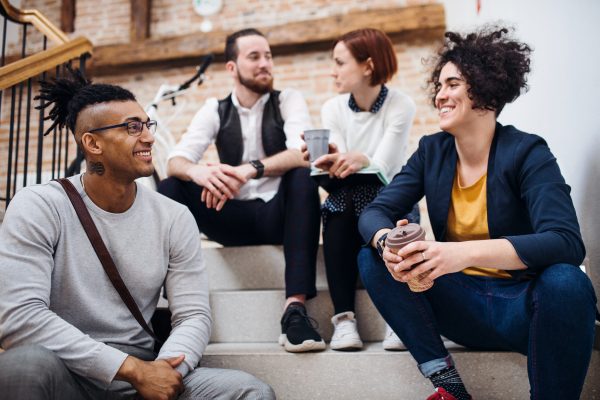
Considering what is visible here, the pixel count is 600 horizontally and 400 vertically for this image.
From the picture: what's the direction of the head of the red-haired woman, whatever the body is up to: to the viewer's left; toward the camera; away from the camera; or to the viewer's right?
to the viewer's left

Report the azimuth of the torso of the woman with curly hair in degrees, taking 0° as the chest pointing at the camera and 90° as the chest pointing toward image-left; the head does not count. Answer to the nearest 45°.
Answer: approximately 45°

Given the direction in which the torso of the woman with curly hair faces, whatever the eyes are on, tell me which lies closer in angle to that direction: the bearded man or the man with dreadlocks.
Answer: the man with dreadlocks

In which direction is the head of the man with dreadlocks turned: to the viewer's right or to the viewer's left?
to the viewer's right

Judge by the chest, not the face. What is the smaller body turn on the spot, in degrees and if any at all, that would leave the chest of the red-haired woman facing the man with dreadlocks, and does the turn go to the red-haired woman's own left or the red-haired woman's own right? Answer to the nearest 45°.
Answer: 0° — they already face them

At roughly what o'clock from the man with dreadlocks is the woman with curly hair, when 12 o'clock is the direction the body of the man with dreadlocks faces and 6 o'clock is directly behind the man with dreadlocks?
The woman with curly hair is roughly at 11 o'clock from the man with dreadlocks.

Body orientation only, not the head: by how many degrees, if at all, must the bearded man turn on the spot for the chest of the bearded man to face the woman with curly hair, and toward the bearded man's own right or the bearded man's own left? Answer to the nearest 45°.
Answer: approximately 45° to the bearded man's own left

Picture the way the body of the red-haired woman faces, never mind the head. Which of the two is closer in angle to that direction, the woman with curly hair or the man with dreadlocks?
the man with dreadlocks

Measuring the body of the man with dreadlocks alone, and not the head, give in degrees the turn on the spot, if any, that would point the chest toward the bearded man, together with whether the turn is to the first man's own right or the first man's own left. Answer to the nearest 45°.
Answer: approximately 90° to the first man's own left

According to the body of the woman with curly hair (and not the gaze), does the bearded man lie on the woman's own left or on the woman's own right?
on the woman's own right

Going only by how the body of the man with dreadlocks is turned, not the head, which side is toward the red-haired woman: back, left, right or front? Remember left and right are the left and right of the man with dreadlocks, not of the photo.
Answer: left
